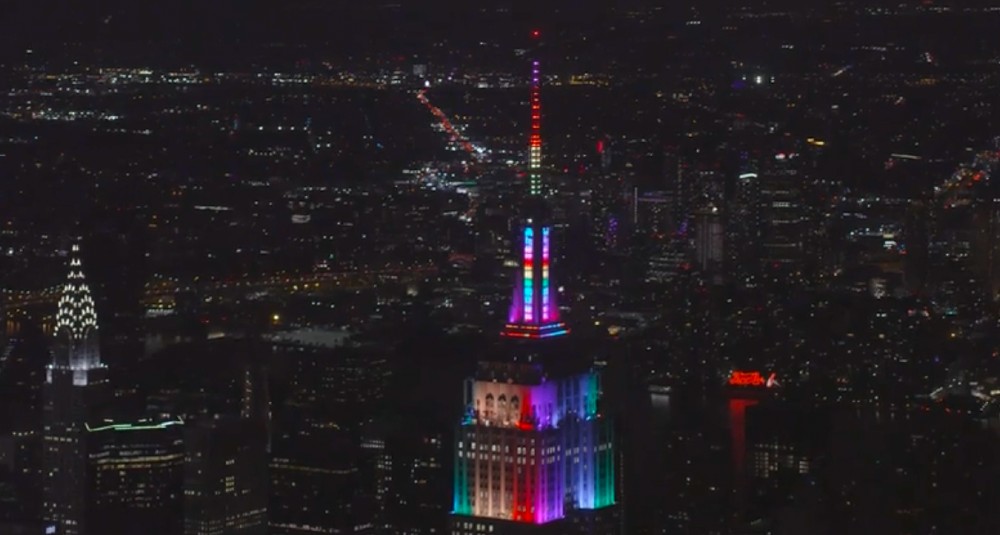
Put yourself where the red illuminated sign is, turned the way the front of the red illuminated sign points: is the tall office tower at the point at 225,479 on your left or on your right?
on your right

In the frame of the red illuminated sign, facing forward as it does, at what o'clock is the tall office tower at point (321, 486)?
The tall office tower is roughly at 2 o'clock from the red illuminated sign.

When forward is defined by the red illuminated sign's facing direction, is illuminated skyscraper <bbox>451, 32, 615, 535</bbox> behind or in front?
in front

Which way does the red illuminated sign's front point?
toward the camera

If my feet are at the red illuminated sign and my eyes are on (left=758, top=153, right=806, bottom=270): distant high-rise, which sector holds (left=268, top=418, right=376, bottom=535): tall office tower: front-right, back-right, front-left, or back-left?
back-left

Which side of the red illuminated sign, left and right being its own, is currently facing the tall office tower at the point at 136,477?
right

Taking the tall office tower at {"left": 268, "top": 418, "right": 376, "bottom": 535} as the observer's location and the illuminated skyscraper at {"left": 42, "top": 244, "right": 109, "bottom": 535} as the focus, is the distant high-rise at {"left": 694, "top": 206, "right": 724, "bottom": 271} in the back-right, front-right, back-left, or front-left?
back-right

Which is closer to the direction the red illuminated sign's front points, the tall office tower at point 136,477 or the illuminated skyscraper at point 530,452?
the illuminated skyscraper
